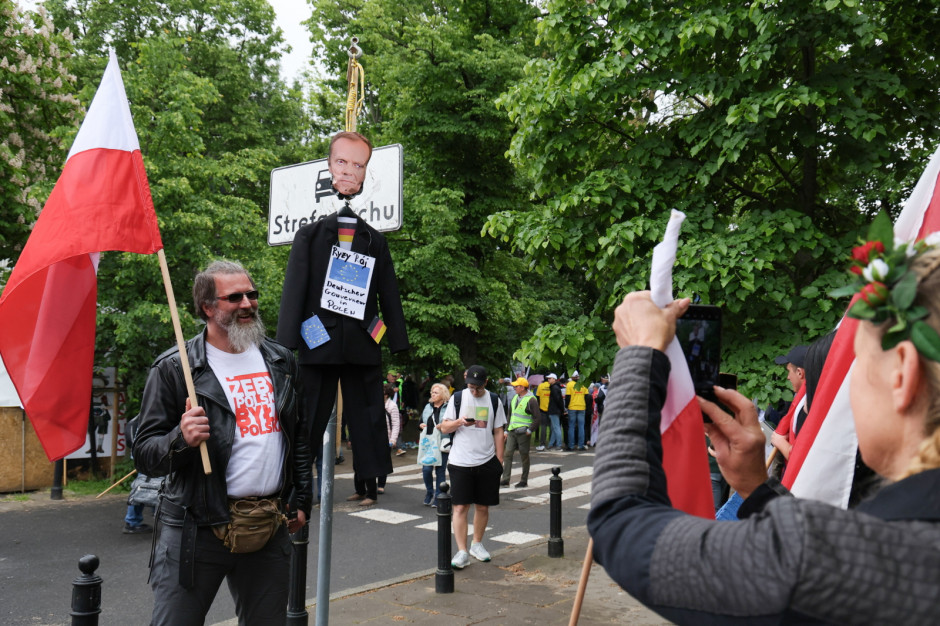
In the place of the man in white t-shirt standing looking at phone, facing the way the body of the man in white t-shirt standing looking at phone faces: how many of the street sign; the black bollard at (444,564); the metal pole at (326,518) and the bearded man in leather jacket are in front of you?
4

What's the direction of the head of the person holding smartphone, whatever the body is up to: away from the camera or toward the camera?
away from the camera

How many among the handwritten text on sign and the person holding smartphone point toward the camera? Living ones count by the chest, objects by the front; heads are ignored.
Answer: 1

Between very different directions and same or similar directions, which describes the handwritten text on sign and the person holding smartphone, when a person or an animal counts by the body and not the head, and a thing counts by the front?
very different directions

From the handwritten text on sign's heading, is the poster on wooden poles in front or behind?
behind

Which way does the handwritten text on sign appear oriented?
toward the camera

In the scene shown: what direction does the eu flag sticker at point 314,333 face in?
toward the camera

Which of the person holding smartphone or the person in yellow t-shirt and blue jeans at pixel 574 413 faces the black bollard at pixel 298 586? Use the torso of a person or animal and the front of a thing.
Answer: the person holding smartphone

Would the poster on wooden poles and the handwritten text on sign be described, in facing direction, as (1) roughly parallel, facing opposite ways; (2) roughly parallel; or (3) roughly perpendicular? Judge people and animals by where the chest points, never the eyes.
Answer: roughly parallel

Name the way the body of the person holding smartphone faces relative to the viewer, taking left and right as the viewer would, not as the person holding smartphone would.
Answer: facing away from the viewer and to the left of the viewer

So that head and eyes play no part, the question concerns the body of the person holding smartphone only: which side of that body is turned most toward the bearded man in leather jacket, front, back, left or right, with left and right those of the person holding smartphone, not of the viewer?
front

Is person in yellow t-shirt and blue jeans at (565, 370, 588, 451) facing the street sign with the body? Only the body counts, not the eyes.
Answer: no

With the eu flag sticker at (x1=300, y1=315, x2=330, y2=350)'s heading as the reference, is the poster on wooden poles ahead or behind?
behind
